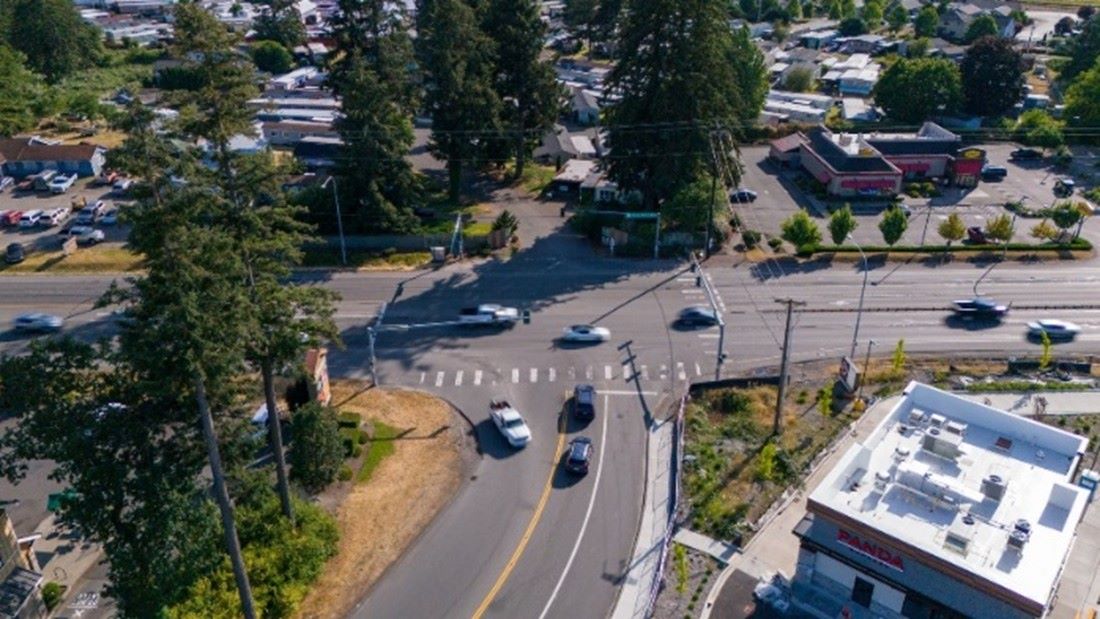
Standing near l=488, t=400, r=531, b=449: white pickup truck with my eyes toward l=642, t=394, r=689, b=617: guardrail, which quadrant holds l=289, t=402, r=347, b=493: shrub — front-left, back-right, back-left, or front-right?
back-right

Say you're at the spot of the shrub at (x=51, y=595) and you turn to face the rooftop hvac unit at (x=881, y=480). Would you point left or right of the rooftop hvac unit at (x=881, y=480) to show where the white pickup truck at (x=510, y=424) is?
left

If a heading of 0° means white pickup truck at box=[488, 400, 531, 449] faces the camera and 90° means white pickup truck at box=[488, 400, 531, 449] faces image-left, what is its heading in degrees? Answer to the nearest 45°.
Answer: approximately 315°

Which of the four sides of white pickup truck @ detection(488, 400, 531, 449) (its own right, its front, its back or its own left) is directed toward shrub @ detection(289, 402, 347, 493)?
right

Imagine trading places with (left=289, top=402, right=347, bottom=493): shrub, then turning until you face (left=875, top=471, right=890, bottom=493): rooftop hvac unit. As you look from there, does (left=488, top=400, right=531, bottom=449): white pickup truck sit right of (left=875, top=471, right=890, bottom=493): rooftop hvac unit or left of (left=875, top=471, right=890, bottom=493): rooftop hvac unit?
left
